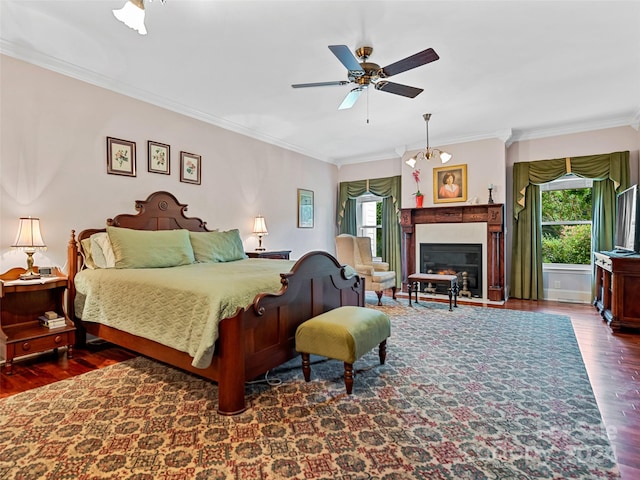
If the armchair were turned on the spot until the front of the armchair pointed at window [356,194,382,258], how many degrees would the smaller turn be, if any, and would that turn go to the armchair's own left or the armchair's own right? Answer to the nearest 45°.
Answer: approximately 135° to the armchair's own left

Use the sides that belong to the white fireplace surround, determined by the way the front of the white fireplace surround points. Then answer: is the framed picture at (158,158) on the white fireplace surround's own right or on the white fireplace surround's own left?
on the white fireplace surround's own right

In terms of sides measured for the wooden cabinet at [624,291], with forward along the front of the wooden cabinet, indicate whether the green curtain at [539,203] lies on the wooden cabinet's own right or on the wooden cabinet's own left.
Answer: on the wooden cabinet's own right

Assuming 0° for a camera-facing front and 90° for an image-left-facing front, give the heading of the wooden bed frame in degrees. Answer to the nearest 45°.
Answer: approximately 315°

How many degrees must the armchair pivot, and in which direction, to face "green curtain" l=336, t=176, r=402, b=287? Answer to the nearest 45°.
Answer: approximately 135° to its left

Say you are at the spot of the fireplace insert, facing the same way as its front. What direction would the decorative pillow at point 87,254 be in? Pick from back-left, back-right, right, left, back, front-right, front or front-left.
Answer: front-right

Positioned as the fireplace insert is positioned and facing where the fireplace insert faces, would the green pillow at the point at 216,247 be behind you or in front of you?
in front

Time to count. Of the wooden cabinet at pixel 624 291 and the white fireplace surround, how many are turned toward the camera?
1

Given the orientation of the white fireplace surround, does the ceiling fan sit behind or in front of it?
in front

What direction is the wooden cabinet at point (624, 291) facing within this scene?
to the viewer's left

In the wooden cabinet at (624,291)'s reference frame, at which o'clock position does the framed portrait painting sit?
The framed portrait painting is roughly at 1 o'clock from the wooden cabinet.

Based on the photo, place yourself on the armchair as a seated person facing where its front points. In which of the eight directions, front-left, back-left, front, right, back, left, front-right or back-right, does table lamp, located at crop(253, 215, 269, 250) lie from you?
back-right

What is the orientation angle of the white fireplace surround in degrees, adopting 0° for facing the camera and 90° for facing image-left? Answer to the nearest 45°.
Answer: approximately 0°

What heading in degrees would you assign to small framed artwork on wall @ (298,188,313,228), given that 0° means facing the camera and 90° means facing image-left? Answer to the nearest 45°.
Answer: approximately 315°
